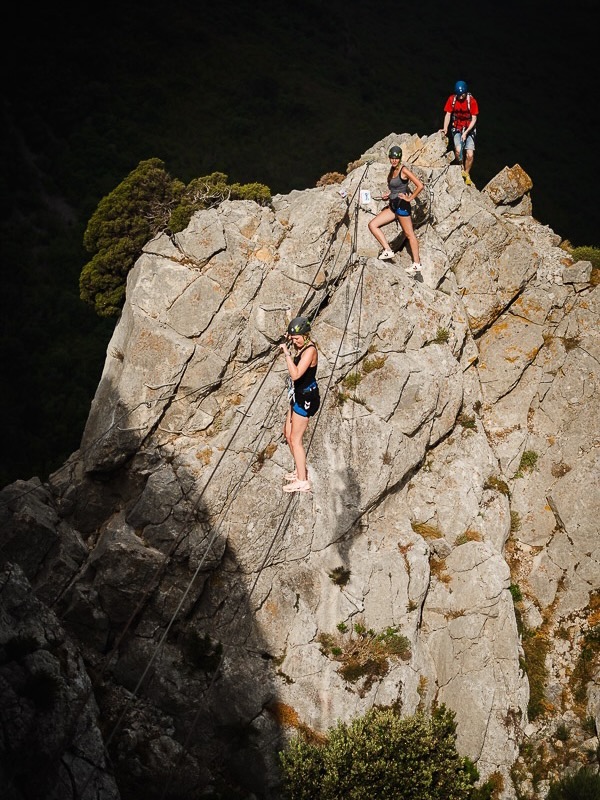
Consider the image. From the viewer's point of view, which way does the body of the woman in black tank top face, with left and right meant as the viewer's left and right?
facing to the left of the viewer

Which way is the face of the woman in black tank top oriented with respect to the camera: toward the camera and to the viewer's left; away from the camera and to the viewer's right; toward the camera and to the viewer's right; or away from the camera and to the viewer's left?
toward the camera and to the viewer's left

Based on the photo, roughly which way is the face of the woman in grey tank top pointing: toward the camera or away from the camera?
toward the camera

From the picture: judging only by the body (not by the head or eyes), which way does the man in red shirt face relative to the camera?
toward the camera
